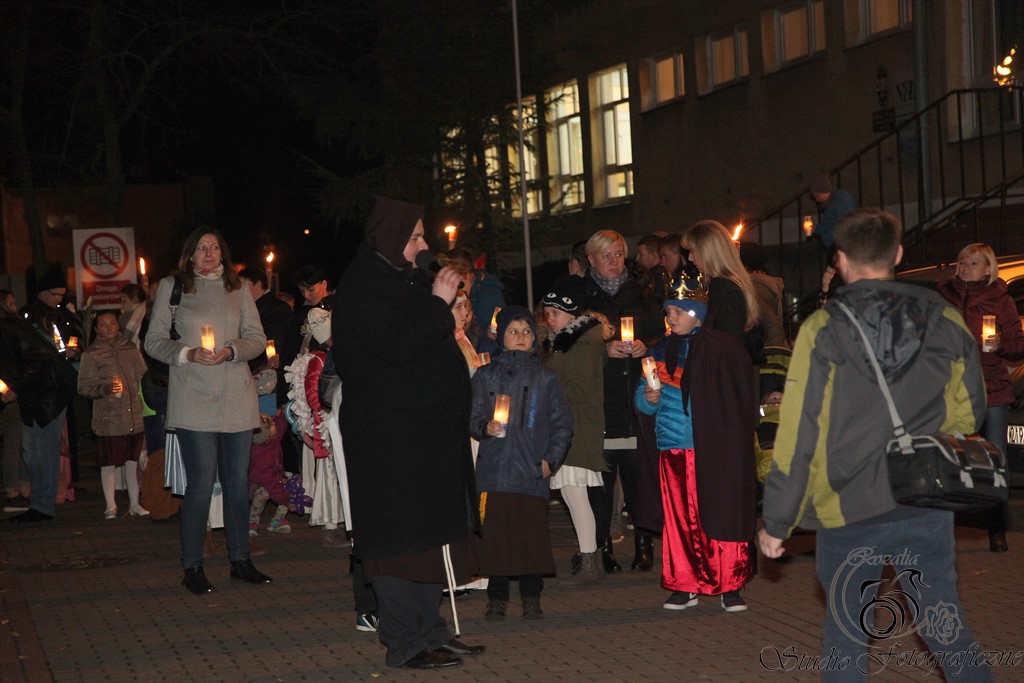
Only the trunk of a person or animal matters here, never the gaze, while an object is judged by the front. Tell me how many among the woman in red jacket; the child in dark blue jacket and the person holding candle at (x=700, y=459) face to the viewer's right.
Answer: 0

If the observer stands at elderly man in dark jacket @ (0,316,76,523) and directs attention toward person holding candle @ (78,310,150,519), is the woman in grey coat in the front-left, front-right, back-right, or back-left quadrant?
front-right

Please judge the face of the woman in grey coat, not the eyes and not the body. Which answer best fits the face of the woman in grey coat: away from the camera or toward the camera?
toward the camera

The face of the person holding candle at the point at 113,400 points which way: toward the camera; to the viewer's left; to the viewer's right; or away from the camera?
toward the camera

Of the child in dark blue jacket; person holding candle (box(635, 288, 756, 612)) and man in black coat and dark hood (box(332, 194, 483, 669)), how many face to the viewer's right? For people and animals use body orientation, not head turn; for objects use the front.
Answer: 1

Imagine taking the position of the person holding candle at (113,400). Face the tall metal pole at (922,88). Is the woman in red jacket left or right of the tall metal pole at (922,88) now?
right

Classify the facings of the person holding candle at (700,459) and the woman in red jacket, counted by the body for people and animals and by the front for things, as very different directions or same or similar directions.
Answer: same or similar directions

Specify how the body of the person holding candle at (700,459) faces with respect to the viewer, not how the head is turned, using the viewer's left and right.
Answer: facing the viewer and to the left of the viewer

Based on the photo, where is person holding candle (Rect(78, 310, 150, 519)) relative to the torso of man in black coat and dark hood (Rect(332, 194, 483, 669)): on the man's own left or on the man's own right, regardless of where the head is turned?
on the man's own left

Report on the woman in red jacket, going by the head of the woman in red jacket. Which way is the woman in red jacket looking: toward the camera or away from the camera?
toward the camera

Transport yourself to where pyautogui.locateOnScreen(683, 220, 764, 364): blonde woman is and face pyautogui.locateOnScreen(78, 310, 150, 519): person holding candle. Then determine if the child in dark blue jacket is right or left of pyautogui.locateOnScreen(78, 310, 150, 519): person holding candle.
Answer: left

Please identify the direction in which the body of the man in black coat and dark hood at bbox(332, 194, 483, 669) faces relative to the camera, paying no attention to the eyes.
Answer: to the viewer's right

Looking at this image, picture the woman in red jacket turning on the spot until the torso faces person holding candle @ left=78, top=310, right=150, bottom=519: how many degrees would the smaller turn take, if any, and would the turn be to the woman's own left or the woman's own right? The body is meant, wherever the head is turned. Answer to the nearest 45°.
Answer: approximately 45° to the woman's own right

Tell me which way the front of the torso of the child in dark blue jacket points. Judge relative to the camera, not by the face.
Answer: toward the camera

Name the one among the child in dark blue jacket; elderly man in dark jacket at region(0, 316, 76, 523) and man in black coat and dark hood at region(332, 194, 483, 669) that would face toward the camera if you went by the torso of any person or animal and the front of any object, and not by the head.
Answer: the child in dark blue jacket
